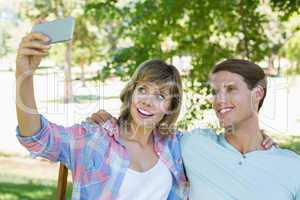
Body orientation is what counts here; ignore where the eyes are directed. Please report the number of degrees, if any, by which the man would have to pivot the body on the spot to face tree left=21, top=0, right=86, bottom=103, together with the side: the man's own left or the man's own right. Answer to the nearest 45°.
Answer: approximately 135° to the man's own right

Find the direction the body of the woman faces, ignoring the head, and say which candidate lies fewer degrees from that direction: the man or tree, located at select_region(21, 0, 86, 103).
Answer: the man

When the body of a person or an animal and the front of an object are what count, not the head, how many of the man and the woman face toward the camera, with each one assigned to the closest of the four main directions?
2

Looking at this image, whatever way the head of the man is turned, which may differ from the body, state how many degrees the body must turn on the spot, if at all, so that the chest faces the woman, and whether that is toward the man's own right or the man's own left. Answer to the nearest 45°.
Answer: approximately 45° to the man's own right

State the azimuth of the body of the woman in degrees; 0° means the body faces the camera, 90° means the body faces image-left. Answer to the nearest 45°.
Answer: approximately 0°

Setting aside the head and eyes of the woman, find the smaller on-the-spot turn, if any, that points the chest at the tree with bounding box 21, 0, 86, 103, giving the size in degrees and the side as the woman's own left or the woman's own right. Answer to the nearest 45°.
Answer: approximately 180°

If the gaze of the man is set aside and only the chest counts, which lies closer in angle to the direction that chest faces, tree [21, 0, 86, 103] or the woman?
the woman

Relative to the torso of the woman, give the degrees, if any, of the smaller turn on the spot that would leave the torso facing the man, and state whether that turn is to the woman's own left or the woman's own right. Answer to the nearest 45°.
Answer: approximately 90° to the woman's own left
